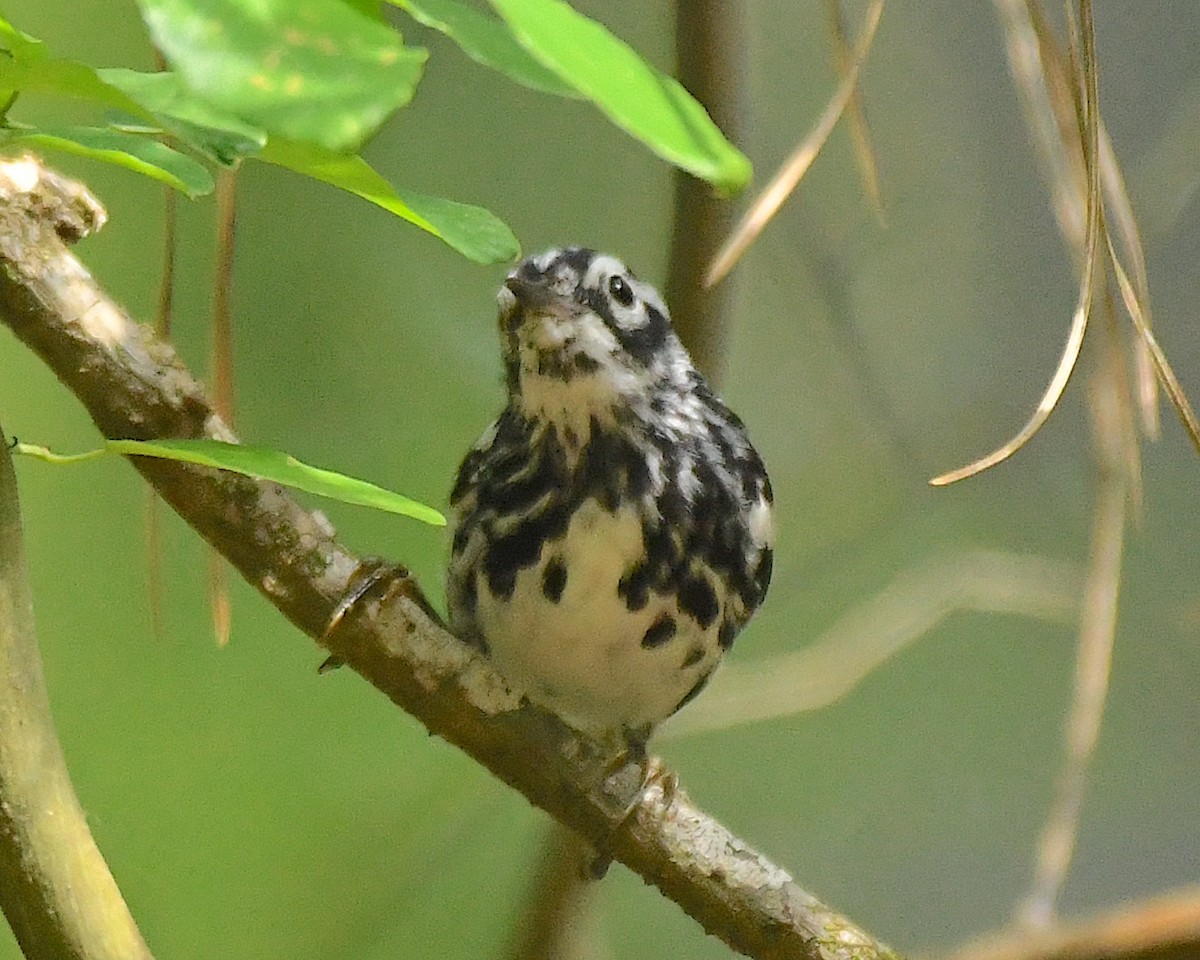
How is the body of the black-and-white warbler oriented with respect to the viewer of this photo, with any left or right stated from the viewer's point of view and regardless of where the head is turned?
facing the viewer

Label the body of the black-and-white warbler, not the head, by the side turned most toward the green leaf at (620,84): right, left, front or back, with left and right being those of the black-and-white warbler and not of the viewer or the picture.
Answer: front
